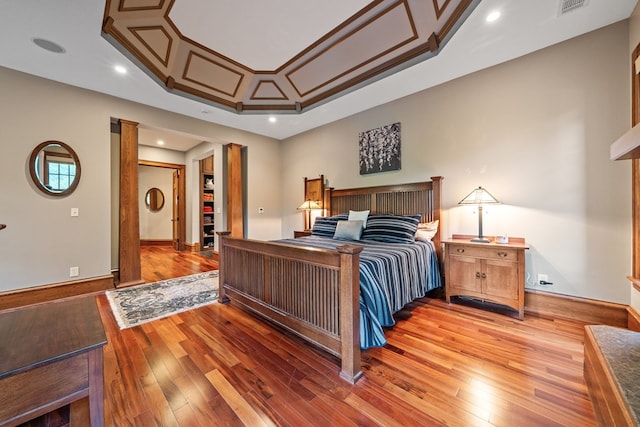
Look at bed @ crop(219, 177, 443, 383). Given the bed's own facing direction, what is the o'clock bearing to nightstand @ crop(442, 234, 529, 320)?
The nightstand is roughly at 7 o'clock from the bed.

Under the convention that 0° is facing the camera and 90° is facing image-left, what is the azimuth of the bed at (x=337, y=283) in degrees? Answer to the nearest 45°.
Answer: approximately 45°

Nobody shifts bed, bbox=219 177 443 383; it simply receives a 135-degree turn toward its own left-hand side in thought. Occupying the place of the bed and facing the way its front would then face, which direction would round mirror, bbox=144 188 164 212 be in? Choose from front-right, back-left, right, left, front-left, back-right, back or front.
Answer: back-left

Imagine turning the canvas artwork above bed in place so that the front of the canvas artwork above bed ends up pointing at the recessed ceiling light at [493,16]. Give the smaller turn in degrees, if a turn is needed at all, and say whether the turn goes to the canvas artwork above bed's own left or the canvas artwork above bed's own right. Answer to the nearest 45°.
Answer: approximately 90° to the canvas artwork above bed's own left
